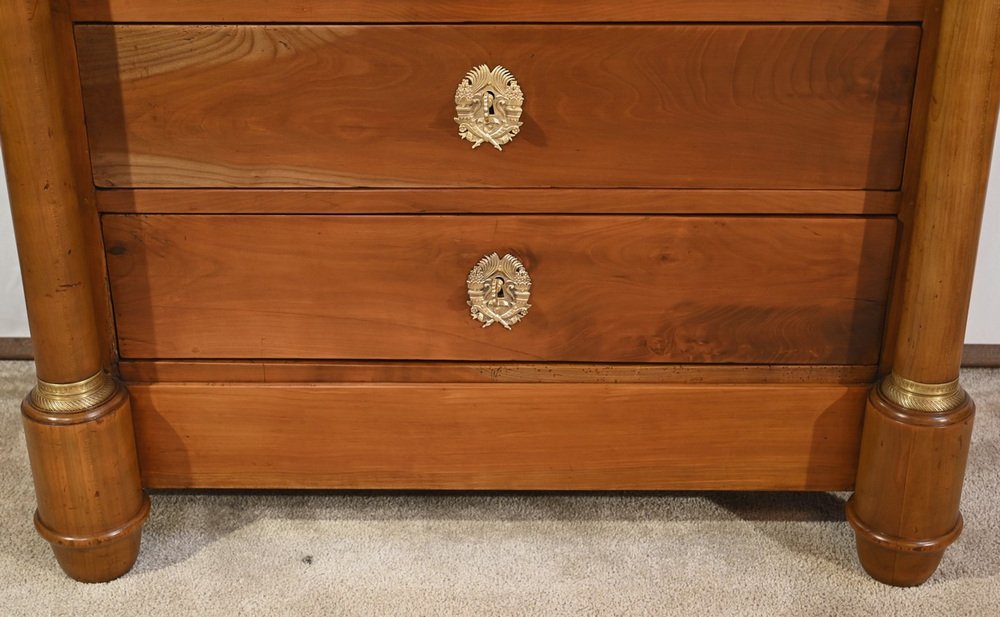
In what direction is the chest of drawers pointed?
toward the camera
